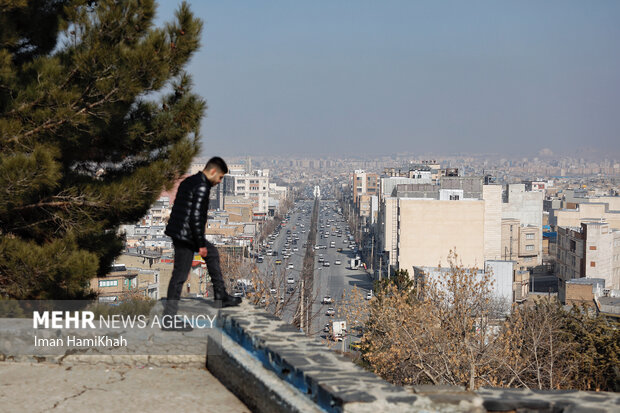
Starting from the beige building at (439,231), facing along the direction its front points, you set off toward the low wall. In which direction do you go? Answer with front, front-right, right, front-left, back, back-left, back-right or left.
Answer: left

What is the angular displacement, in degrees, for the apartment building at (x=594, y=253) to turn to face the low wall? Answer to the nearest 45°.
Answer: approximately 45° to its left

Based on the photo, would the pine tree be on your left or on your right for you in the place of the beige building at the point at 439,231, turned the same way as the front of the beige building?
on your left

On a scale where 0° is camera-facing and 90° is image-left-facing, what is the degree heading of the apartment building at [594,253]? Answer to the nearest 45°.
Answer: approximately 45°

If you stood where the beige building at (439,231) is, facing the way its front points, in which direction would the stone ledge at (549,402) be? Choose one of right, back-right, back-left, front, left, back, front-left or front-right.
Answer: left

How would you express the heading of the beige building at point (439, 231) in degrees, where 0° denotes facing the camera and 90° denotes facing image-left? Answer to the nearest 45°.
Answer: approximately 90°

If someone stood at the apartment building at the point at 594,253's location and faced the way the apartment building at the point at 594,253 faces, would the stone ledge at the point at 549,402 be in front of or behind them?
in front

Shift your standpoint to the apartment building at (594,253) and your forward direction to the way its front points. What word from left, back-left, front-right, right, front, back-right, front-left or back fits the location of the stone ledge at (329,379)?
front-left
